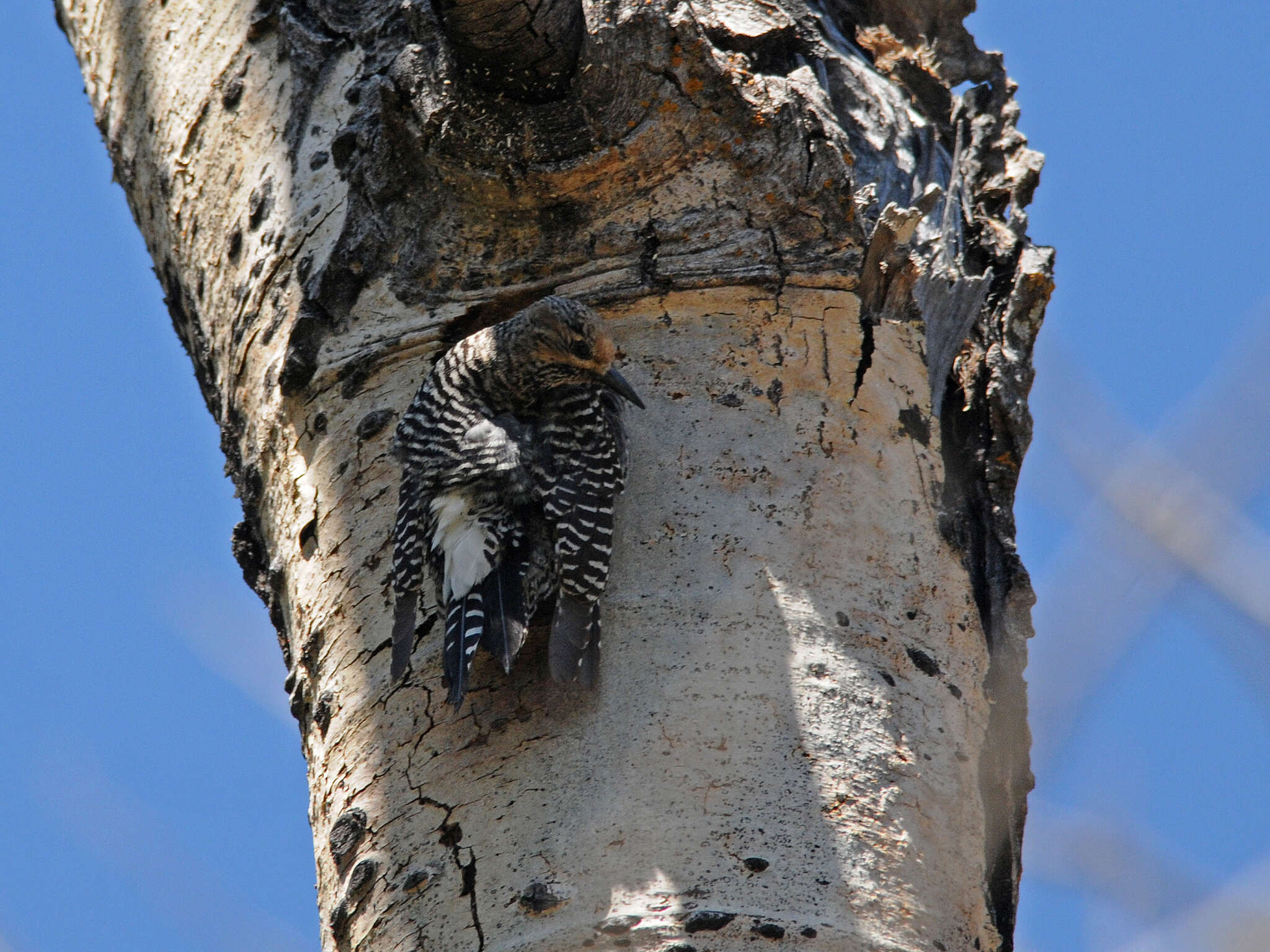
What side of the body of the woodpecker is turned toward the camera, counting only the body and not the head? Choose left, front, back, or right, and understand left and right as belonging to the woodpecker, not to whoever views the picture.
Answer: back
